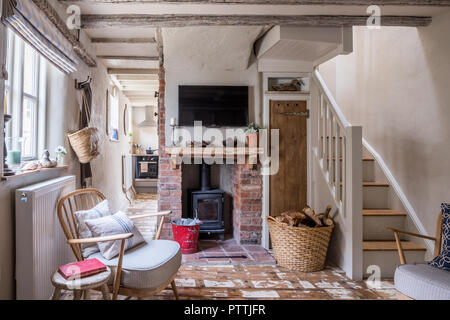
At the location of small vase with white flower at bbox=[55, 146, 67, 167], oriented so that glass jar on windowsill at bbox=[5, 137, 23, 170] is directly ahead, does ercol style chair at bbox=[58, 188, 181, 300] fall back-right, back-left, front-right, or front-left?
front-left

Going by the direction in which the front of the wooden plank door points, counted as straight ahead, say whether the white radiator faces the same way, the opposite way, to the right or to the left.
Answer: to the left

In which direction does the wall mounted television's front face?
toward the camera

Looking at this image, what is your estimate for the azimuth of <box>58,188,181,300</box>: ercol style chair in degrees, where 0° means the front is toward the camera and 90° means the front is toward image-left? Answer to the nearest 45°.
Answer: approximately 315°

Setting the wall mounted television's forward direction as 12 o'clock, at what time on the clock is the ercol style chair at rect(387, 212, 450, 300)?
The ercol style chair is roughly at 11 o'clock from the wall mounted television.

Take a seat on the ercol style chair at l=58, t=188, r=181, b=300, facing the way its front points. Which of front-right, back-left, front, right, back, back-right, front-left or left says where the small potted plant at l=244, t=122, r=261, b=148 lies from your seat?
left

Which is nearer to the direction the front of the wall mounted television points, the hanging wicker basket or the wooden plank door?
the hanging wicker basket

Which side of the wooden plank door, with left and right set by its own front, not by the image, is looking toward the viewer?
front

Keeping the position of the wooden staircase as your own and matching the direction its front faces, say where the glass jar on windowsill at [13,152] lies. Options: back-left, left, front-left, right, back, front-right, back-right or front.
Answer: front-right

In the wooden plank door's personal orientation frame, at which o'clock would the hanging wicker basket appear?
The hanging wicker basket is roughly at 2 o'clock from the wooden plank door.

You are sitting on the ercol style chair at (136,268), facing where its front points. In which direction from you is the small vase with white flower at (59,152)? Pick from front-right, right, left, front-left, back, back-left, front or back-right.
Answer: back
